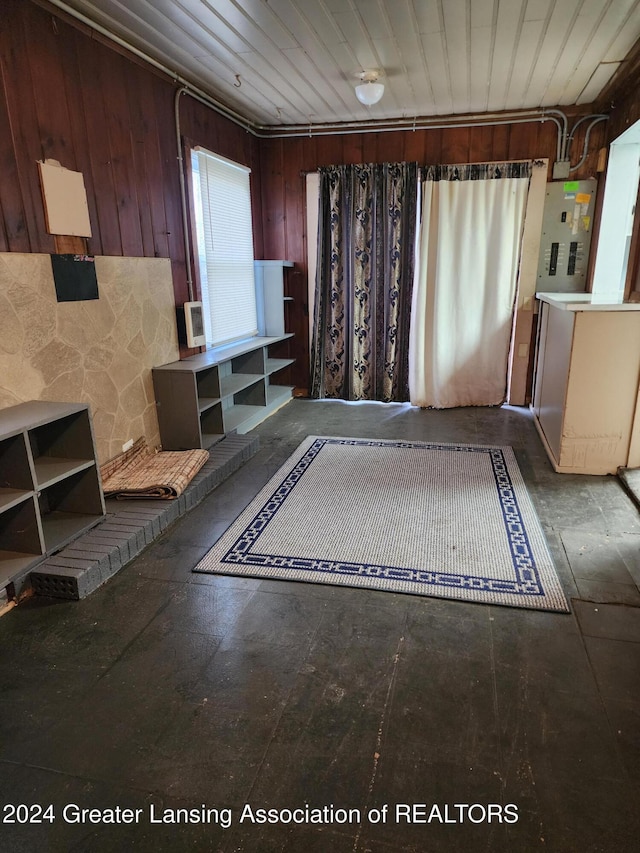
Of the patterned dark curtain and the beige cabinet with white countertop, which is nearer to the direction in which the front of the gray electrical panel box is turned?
the beige cabinet with white countertop

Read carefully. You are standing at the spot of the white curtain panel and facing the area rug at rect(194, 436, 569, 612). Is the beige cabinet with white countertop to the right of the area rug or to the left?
left

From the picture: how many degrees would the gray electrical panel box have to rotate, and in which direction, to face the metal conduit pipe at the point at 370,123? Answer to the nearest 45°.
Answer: approximately 90° to its right

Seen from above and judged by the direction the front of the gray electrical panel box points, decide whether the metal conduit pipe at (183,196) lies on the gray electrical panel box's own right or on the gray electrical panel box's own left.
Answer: on the gray electrical panel box's own right

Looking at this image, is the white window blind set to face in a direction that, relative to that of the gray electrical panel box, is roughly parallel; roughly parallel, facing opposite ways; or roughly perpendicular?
roughly perpendicular

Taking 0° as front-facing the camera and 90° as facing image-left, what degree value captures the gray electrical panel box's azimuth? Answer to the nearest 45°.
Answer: approximately 0°

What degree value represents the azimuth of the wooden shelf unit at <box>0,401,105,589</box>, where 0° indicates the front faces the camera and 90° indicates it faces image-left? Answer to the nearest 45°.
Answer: approximately 315°

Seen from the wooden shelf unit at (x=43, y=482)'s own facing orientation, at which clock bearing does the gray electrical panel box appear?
The gray electrical panel box is roughly at 10 o'clock from the wooden shelf unit.

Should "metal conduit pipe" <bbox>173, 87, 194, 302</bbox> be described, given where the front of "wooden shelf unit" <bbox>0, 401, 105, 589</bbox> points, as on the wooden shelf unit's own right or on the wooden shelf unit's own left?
on the wooden shelf unit's own left
